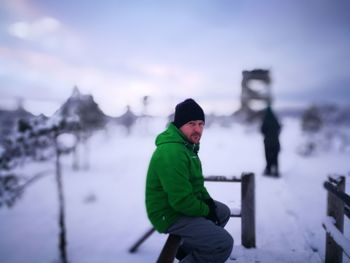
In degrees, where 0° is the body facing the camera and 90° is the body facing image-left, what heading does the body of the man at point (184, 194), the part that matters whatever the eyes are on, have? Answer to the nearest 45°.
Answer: approximately 270°

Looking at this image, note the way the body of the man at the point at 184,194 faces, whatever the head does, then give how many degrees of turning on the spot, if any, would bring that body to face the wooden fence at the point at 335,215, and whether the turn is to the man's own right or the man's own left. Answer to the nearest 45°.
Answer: approximately 45° to the man's own left

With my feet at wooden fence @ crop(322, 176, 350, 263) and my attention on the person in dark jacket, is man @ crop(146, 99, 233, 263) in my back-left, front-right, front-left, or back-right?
back-left

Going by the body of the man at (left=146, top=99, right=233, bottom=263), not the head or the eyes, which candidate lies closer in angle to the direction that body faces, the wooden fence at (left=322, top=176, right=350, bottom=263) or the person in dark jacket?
the wooden fence

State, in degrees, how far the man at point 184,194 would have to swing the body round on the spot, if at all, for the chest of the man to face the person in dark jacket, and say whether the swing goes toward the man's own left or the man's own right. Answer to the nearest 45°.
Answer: approximately 90° to the man's own left
